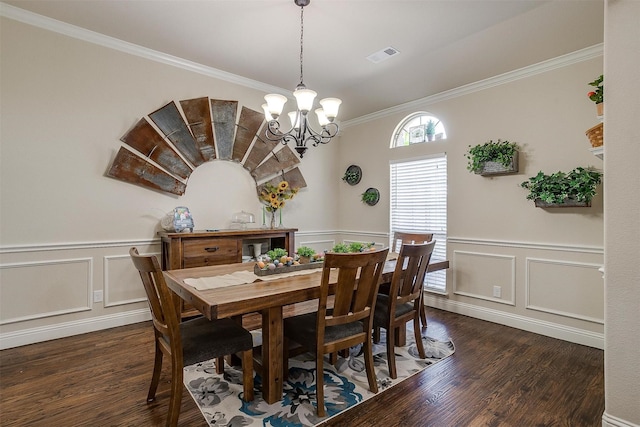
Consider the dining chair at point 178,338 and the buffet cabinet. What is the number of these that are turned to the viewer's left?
0

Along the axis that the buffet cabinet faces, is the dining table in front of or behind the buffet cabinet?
in front

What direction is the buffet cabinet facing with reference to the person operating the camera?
facing the viewer and to the right of the viewer

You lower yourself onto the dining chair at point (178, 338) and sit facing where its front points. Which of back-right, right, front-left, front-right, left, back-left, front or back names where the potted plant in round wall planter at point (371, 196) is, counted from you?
front

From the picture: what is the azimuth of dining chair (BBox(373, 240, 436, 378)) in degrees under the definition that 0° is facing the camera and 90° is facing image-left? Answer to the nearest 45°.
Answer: approximately 135°

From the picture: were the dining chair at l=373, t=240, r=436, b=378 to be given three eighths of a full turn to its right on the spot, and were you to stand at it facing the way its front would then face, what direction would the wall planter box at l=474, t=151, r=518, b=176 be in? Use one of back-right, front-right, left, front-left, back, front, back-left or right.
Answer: front-left

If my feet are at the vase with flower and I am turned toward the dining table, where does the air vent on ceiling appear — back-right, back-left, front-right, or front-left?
front-left

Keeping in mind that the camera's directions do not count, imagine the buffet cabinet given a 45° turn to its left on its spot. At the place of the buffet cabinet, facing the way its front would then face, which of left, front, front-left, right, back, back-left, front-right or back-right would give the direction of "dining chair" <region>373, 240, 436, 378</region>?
front-right

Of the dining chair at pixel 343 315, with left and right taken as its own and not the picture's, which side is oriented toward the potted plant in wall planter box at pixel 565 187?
right

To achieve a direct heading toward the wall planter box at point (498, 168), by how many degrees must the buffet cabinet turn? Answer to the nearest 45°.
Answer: approximately 45° to its left

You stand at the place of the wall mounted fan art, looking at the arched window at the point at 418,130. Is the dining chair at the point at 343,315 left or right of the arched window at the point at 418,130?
right

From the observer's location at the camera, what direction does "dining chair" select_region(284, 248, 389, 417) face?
facing away from the viewer and to the left of the viewer

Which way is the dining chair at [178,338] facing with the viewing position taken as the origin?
facing away from the viewer and to the right of the viewer

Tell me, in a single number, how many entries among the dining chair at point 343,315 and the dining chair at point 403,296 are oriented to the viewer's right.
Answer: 0

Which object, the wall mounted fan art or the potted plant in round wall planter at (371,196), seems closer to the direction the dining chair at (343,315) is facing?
the wall mounted fan art
